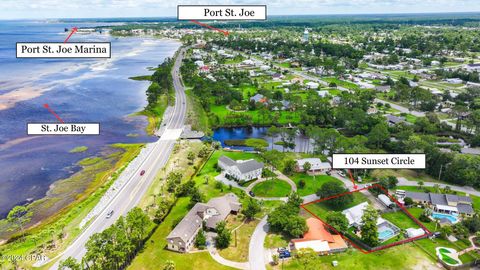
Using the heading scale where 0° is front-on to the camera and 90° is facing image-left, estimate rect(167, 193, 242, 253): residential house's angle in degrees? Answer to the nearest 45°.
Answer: approximately 315°

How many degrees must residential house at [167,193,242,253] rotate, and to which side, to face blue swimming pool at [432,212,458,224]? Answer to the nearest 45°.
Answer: approximately 45° to its left

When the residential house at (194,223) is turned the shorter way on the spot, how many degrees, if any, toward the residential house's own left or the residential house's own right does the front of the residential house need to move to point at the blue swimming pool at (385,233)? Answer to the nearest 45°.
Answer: approximately 45° to the residential house's own left

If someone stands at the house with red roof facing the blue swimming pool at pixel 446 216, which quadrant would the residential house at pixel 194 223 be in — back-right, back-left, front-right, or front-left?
back-left
